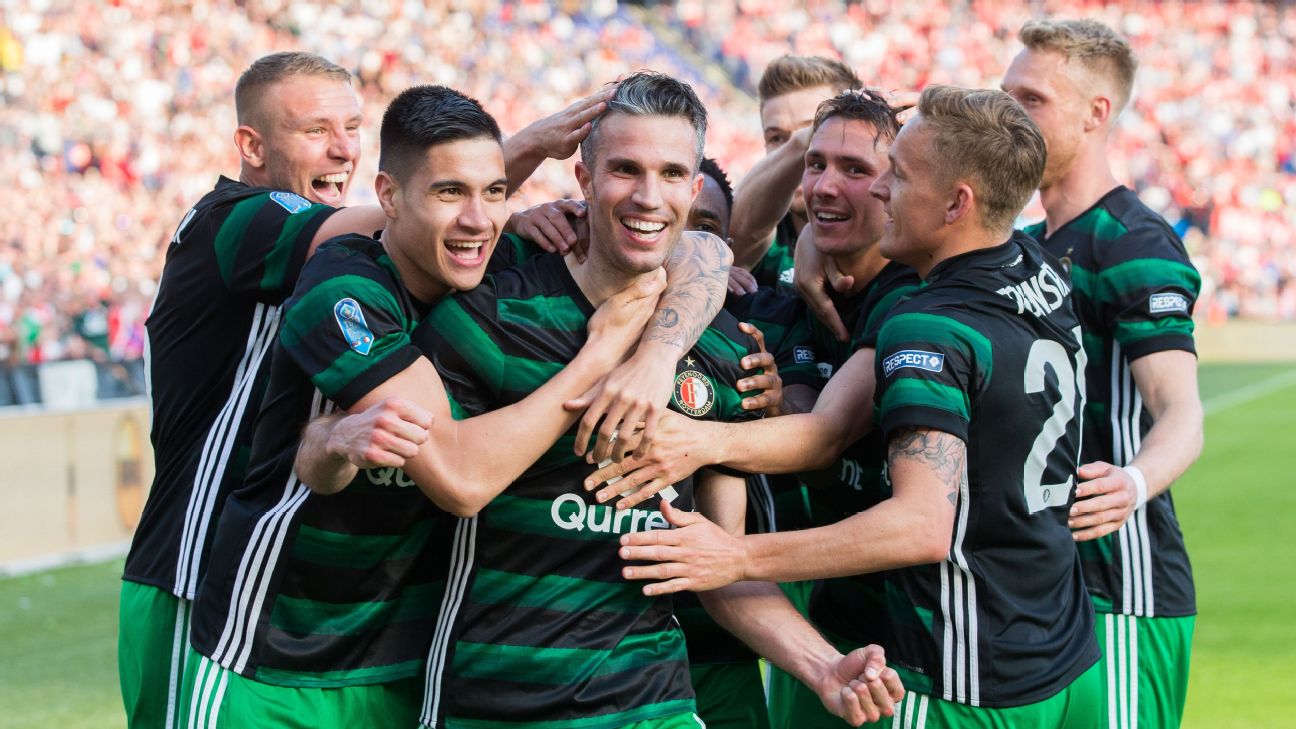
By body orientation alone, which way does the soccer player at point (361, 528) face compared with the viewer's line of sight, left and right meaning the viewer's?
facing the viewer and to the right of the viewer

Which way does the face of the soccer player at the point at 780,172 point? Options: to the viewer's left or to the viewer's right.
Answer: to the viewer's left

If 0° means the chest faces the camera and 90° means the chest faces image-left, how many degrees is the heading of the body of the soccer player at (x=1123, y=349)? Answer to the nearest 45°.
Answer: approximately 90°

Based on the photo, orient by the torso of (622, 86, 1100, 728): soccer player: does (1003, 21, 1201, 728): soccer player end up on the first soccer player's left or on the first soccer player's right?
on the first soccer player's right

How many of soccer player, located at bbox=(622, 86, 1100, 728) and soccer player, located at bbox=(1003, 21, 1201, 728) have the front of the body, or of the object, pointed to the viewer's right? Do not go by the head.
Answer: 0

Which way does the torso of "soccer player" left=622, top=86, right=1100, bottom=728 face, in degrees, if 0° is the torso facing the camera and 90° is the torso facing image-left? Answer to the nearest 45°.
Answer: approximately 135°
